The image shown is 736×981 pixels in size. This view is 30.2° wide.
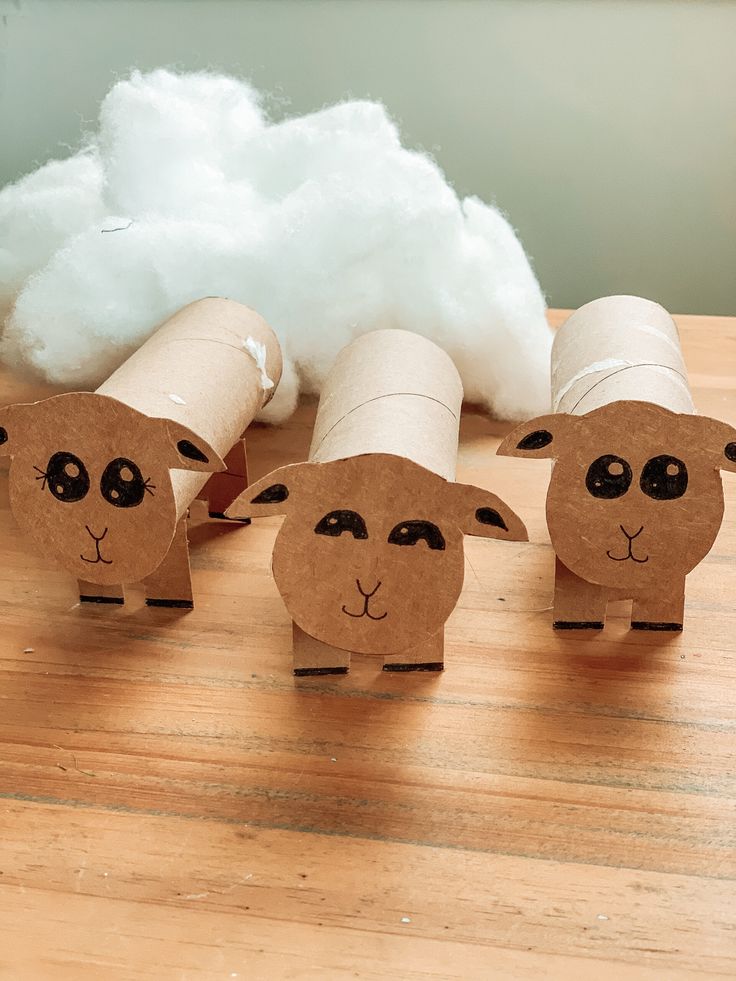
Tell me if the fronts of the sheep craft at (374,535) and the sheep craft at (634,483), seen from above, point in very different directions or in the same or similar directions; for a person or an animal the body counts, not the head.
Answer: same or similar directions

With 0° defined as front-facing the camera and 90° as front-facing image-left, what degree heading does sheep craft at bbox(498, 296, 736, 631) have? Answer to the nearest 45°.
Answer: approximately 0°

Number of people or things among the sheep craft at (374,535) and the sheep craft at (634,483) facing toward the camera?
2

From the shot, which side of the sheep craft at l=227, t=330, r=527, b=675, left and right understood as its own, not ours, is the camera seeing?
front

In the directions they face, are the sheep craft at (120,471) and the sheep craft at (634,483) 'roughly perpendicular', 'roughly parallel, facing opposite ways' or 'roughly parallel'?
roughly parallel

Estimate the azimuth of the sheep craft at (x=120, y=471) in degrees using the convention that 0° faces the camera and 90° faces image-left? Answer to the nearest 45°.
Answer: approximately 45°

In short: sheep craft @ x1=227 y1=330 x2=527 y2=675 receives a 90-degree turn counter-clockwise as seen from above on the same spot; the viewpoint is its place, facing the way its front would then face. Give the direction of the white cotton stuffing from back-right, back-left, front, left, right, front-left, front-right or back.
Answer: left
